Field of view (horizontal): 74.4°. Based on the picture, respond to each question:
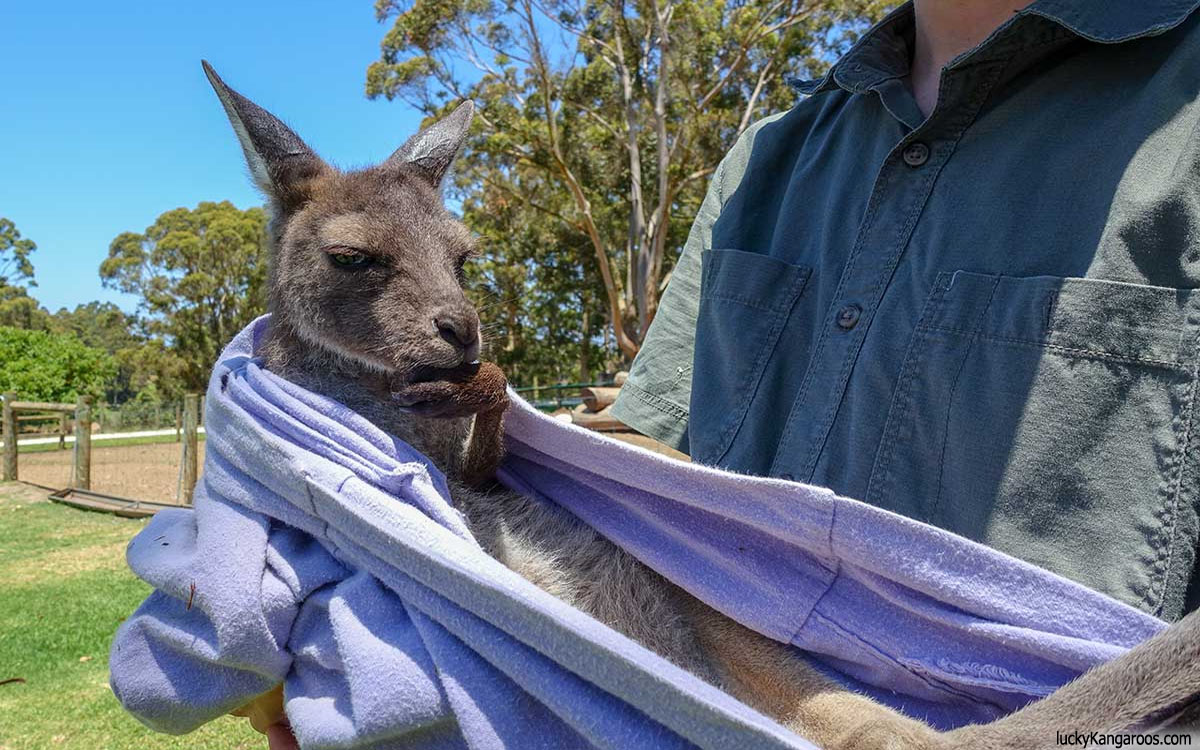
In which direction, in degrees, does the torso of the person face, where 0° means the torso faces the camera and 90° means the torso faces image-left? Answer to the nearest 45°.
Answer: approximately 45°

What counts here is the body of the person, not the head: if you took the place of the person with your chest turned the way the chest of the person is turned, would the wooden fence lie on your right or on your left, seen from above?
on your right
